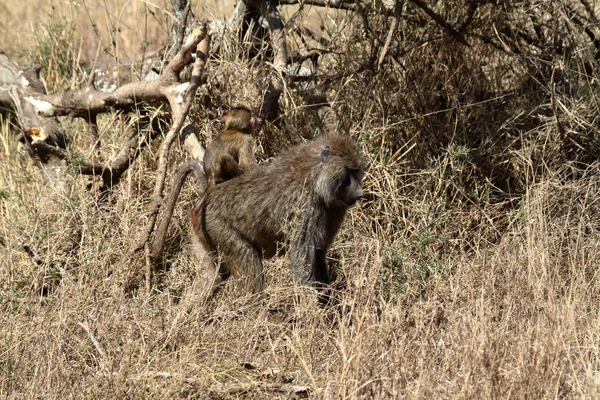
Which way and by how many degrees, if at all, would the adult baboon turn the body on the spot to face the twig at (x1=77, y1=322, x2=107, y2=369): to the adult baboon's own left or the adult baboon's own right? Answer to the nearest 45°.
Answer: approximately 135° to the adult baboon's own right

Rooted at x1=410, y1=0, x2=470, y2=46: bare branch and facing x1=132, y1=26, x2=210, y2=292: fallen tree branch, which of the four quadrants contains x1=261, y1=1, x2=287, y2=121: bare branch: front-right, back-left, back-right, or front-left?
front-right

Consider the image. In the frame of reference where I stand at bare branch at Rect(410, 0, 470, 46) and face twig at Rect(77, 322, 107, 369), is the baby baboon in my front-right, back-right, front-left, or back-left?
front-right

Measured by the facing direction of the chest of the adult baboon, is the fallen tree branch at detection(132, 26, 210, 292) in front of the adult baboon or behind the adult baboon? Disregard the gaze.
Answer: behind

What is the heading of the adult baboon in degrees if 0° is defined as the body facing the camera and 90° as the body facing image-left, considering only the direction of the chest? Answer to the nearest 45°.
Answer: approximately 270°
